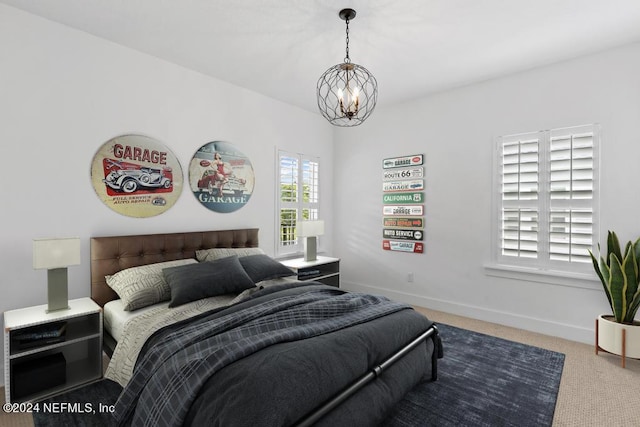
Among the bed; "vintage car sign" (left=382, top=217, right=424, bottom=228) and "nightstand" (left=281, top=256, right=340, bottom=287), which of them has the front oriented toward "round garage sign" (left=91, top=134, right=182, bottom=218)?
the vintage car sign

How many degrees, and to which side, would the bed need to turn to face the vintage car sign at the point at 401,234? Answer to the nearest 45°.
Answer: approximately 90° to its left

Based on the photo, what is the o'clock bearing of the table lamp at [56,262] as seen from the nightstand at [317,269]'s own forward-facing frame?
The table lamp is roughly at 3 o'clock from the nightstand.

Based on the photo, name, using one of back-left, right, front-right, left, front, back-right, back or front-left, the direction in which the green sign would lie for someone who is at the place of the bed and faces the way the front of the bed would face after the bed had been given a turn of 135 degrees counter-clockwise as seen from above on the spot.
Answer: front-right

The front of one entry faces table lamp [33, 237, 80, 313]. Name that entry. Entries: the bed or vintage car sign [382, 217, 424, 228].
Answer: the vintage car sign

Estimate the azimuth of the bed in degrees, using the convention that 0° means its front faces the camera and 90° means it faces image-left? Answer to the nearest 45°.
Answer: approximately 315°

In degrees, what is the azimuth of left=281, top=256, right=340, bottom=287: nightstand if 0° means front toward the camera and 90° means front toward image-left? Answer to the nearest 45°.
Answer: approximately 315°

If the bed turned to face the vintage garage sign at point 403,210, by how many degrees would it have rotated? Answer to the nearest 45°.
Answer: approximately 90° to its left
